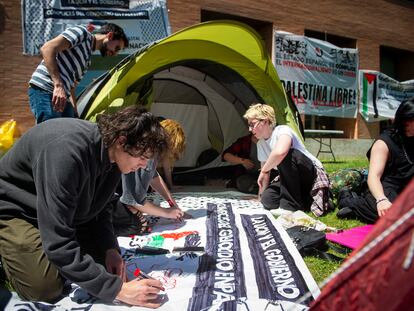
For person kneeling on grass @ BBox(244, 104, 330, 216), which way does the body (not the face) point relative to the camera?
to the viewer's left

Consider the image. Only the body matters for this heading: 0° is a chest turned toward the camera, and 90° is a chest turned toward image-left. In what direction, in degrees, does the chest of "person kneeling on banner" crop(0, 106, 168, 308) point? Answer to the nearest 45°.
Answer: approximately 270°

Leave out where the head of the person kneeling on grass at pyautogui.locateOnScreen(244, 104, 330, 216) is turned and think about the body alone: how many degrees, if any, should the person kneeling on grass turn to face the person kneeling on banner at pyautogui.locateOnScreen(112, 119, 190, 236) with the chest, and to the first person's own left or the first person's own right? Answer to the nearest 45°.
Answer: approximately 45° to the first person's own left

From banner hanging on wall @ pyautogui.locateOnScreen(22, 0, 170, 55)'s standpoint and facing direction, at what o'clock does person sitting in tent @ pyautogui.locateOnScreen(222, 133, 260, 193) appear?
The person sitting in tent is roughly at 11 o'clock from the banner hanging on wall.

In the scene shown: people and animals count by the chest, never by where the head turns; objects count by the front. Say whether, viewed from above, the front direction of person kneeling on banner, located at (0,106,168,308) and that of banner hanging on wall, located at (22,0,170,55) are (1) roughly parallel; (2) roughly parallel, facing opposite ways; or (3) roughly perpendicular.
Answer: roughly perpendicular

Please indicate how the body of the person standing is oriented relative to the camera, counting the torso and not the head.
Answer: to the viewer's right

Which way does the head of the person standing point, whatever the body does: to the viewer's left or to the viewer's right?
to the viewer's right

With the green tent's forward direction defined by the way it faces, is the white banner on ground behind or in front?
in front

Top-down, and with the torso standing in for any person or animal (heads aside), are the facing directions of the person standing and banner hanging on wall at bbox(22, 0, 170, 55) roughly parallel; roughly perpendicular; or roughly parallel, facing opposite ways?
roughly perpendicular

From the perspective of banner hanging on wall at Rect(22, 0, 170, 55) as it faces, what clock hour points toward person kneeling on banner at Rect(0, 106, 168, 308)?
The person kneeling on banner is roughly at 12 o'clock from the banner hanging on wall.

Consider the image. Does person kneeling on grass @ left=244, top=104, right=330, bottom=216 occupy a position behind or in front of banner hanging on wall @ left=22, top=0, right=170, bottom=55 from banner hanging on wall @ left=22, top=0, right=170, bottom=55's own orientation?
in front
